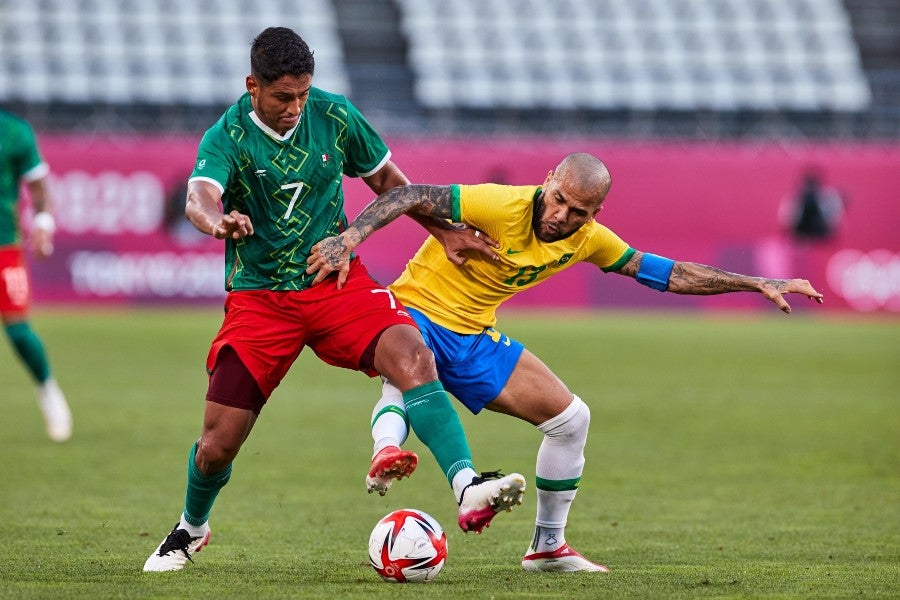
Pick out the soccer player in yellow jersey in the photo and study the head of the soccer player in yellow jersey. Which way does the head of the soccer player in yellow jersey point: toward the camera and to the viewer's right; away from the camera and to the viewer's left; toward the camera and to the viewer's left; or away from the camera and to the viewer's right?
toward the camera and to the viewer's left

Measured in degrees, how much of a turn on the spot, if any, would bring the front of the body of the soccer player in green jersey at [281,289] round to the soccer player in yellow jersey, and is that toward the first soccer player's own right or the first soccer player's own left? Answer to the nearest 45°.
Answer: approximately 90° to the first soccer player's own left

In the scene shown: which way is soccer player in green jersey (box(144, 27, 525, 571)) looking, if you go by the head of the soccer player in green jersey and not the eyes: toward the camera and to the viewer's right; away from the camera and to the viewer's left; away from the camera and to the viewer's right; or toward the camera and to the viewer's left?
toward the camera and to the viewer's right

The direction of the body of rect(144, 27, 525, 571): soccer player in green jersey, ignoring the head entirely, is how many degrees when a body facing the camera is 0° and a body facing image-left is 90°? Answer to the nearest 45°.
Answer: approximately 0°

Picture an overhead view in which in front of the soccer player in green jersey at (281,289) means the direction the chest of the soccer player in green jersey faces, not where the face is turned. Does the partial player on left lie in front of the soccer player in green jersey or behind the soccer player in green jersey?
behind
